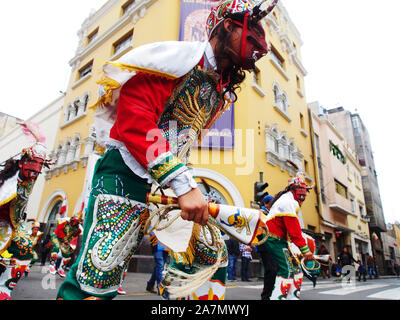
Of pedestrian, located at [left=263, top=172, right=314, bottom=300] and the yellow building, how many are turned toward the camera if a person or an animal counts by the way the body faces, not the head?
1

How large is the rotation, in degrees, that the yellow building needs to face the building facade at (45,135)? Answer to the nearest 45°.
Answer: approximately 135° to its right

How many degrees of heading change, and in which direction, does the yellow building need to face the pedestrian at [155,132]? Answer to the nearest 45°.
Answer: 0° — it already faces them

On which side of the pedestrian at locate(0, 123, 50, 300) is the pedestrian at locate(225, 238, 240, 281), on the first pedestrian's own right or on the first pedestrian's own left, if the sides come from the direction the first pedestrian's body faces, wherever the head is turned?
on the first pedestrian's own left

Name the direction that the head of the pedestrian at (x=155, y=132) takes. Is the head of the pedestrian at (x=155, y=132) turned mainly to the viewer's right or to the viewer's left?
to the viewer's right

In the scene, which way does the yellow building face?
toward the camera

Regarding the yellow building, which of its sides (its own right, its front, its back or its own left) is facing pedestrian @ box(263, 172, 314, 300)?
front

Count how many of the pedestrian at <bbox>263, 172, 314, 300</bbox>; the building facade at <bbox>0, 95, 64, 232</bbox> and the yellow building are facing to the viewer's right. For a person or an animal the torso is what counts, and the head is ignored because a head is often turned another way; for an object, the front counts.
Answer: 1
